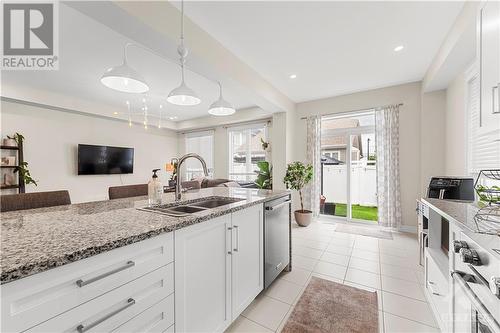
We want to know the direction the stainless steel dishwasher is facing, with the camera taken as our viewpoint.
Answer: facing the viewer and to the right of the viewer

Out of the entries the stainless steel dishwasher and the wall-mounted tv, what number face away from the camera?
0

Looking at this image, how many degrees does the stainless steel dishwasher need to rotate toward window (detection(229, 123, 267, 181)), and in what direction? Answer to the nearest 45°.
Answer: approximately 135° to its left

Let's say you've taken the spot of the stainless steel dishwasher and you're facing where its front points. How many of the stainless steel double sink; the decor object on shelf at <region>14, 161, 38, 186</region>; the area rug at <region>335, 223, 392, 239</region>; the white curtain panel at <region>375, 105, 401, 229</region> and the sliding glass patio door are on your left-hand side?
3

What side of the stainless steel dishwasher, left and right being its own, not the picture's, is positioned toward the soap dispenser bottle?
right

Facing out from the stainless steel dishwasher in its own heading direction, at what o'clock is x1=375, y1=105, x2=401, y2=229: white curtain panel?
The white curtain panel is roughly at 9 o'clock from the stainless steel dishwasher.

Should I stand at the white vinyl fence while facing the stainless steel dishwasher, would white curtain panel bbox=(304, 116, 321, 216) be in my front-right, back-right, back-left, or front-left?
front-right

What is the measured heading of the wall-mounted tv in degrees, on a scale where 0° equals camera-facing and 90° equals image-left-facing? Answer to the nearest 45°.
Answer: approximately 315°

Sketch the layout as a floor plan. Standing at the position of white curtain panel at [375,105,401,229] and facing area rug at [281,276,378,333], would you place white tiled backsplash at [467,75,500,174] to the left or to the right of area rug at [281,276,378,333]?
left

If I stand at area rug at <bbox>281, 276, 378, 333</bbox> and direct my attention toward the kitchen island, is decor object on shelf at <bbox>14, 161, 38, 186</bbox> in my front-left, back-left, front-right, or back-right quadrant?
front-right

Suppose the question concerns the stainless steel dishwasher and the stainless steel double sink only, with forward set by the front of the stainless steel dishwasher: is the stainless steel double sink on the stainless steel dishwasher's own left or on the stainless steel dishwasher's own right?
on the stainless steel dishwasher's own right

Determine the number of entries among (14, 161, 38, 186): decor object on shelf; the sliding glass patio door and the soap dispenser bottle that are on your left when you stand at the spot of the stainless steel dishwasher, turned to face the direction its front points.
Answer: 1
